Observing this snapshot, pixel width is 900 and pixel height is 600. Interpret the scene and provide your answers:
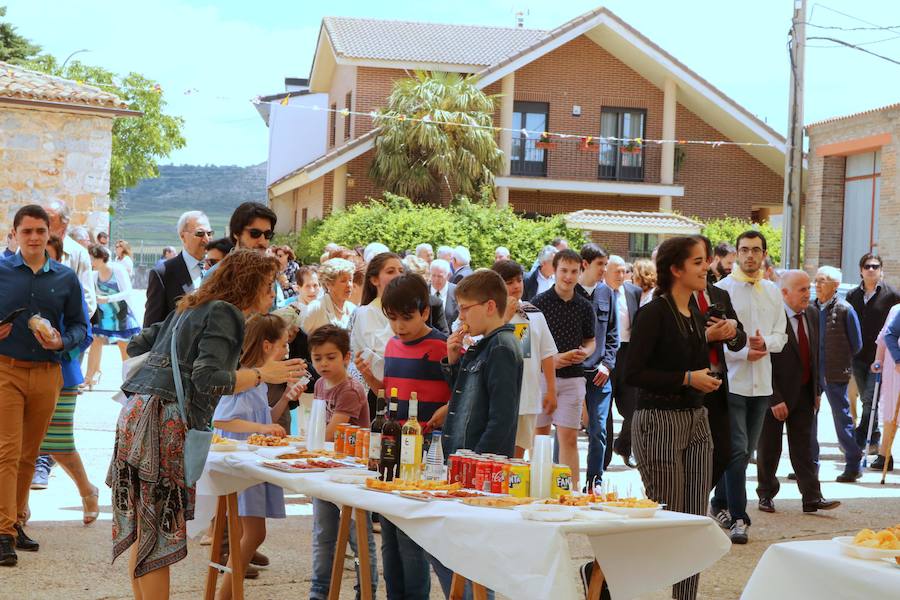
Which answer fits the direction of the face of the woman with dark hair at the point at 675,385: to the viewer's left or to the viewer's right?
to the viewer's right

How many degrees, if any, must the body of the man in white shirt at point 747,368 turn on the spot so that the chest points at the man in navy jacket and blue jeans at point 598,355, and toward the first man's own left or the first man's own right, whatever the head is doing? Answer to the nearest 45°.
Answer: approximately 135° to the first man's own right

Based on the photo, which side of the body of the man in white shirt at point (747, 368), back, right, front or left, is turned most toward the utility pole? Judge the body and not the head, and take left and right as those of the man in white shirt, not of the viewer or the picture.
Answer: back

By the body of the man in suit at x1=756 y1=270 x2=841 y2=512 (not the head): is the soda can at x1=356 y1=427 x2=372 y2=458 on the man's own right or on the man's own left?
on the man's own right

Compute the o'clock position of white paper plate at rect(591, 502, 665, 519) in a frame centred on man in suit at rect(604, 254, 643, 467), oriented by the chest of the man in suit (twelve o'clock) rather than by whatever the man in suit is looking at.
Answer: The white paper plate is roughly at 12 o'clock from the man in suit.

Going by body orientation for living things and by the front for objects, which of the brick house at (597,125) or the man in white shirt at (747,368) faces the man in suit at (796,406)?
the brick house

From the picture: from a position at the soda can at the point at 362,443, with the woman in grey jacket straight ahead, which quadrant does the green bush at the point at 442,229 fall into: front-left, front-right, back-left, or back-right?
back-right

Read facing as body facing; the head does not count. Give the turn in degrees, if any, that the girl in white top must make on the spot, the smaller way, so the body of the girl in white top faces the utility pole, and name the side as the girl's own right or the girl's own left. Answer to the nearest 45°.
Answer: approximately 90° to the girl's own left

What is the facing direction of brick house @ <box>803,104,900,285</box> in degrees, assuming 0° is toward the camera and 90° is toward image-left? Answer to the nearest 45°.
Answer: approximately 45°

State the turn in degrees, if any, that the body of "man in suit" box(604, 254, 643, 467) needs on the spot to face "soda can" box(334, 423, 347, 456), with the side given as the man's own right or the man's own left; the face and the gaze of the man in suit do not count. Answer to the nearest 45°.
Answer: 0° — they already face it

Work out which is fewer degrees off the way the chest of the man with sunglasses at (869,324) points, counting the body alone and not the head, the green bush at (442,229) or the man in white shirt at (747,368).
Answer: the man in white shirt

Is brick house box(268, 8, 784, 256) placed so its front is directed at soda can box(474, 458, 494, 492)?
yes
